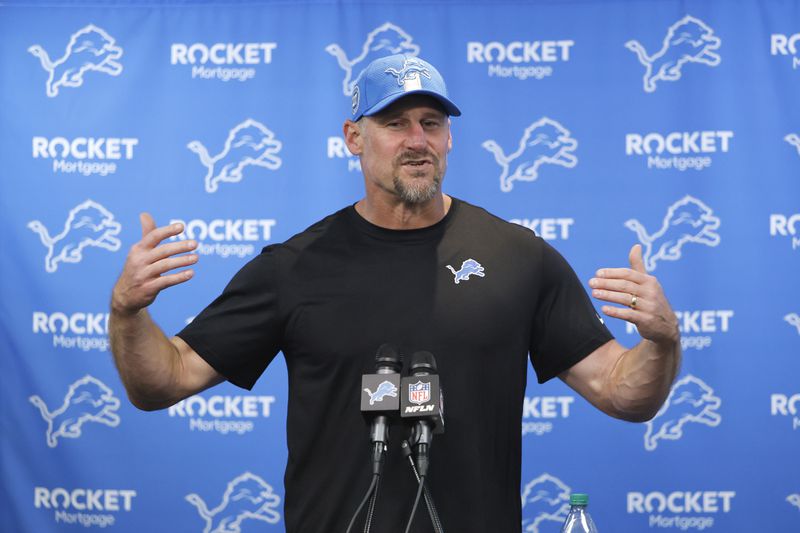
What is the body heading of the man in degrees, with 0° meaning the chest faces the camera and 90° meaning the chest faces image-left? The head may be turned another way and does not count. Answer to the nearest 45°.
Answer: approximately 0°
